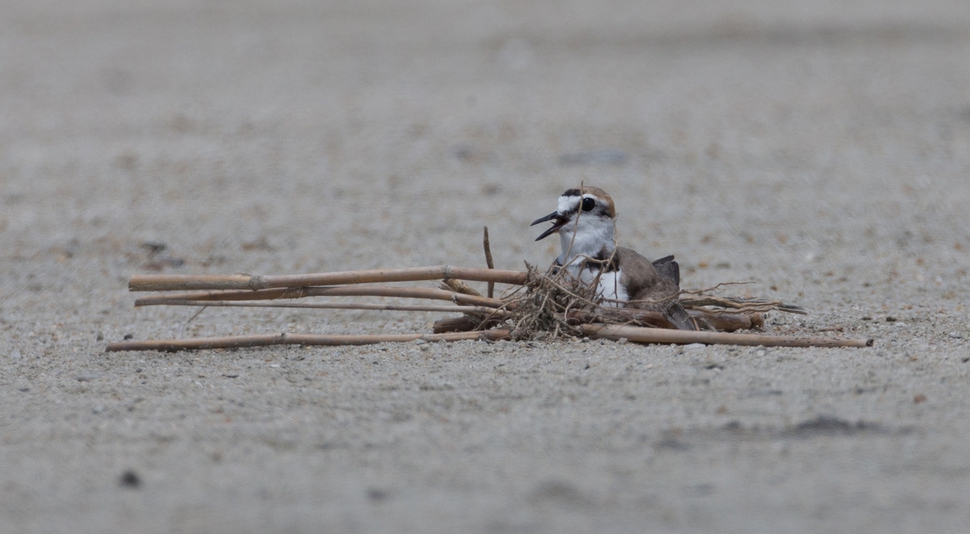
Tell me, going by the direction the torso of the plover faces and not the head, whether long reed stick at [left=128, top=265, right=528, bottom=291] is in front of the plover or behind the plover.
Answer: in front

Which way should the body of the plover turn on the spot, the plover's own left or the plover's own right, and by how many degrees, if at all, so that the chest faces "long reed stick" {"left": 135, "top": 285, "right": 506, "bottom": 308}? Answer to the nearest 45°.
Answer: approximately 45° to the plover's own right

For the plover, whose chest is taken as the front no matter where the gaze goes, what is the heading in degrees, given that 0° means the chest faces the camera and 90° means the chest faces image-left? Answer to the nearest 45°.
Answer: approximately 45°

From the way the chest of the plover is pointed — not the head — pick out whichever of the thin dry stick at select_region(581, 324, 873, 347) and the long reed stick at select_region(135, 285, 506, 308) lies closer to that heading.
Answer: the long reed stick
